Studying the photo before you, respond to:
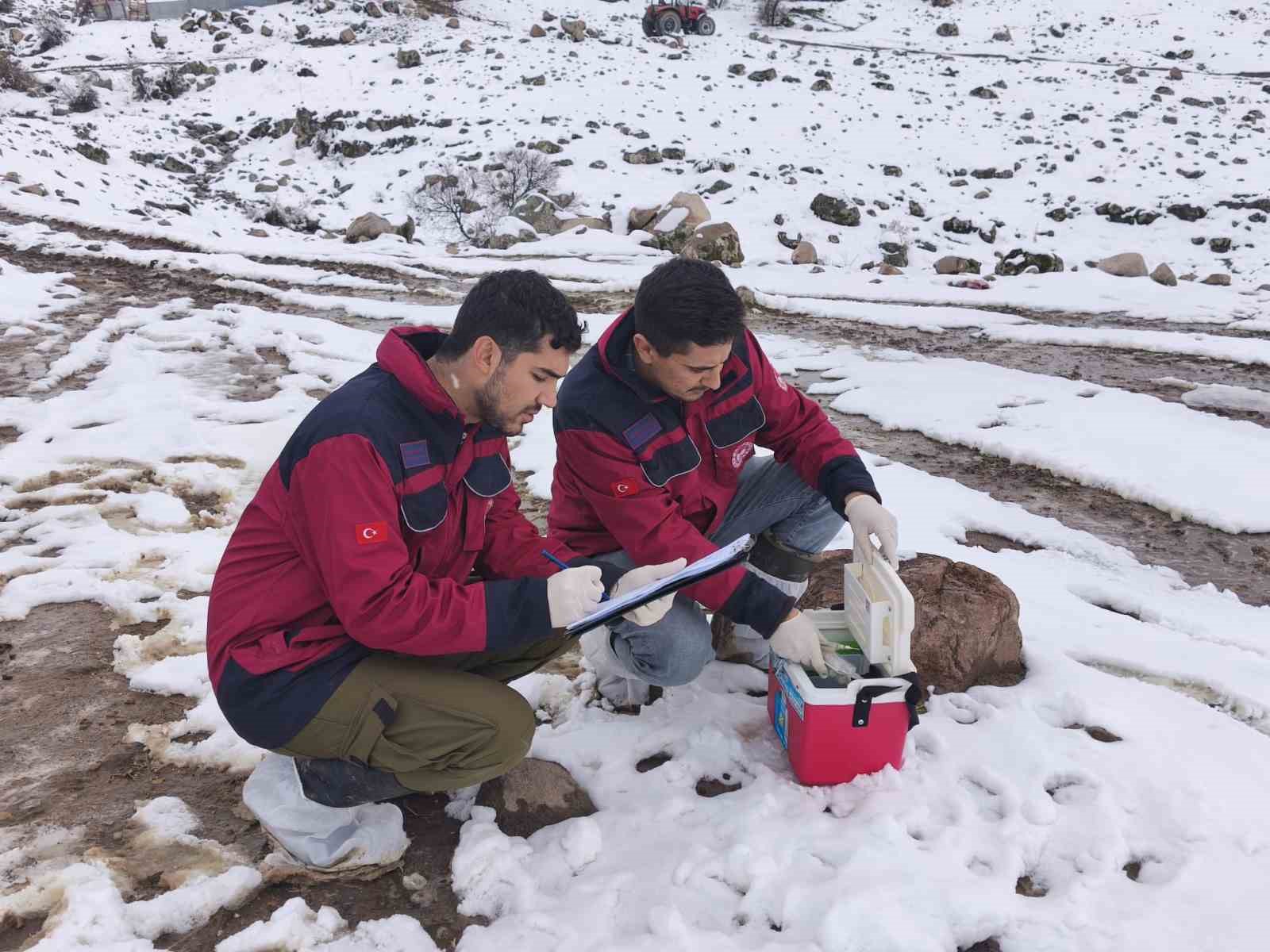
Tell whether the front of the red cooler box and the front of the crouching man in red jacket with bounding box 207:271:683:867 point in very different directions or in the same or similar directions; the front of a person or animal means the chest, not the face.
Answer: very different directions

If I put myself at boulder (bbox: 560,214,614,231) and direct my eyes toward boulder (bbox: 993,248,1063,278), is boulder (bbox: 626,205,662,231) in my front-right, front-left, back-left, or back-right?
front-left

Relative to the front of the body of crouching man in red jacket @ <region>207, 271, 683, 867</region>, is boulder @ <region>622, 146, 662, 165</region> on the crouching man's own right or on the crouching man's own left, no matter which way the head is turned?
on the crouching man's own left

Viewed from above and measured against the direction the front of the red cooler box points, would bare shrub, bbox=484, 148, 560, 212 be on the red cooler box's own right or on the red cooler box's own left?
on the red cooler box's own right

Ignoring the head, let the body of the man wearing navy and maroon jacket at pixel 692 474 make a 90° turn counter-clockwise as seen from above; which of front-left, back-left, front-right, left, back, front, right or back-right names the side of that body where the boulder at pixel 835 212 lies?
front-left

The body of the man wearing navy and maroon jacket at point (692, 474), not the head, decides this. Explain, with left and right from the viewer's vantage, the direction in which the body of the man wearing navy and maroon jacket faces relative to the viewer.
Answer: facing the viewer and to the right of the viewer

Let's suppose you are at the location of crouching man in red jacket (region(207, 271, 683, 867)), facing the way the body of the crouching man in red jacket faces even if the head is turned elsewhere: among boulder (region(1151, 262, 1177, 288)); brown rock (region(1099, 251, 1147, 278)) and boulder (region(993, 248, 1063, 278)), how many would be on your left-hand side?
3

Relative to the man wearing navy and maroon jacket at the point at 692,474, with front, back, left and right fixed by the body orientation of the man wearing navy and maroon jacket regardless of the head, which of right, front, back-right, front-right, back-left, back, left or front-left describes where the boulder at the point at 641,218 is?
back-left
